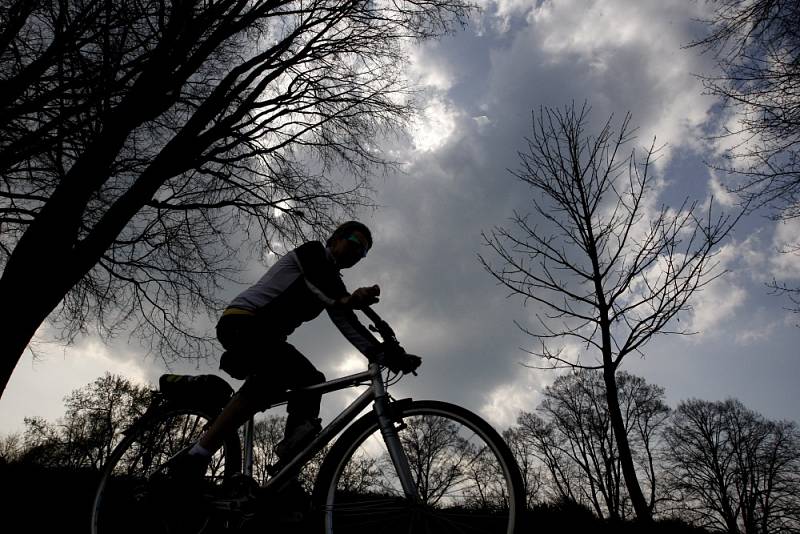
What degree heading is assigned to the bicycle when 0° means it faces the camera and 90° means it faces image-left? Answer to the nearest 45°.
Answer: approximately 270°

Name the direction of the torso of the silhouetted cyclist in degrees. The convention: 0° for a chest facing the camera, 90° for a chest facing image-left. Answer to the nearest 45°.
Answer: approximately 270°
